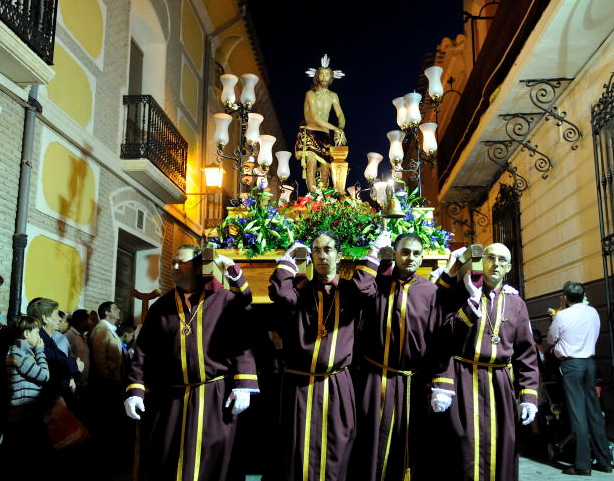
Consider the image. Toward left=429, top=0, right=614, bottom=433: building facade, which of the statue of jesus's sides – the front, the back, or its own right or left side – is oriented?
left

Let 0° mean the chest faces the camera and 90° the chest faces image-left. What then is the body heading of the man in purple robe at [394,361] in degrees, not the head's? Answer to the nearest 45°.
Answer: approximately 0°

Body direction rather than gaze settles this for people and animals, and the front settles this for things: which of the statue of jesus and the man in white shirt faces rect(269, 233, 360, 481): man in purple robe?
the statue of jesus

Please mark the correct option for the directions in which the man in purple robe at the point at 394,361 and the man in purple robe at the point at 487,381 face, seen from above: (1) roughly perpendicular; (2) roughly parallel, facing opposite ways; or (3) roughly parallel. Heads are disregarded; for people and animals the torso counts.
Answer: roughly parallel

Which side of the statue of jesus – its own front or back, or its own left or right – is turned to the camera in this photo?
front

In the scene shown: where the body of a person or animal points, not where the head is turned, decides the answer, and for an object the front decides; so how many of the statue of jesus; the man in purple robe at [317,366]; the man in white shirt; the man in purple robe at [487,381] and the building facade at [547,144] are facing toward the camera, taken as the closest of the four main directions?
3

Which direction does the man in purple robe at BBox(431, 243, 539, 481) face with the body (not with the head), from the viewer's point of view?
toward the camera

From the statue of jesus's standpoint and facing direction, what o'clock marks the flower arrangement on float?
The flower arrangement on float is roughly at 12 o'clock from the statue of jesus.

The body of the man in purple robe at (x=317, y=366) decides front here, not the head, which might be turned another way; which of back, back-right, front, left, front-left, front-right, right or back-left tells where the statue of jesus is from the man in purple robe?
back

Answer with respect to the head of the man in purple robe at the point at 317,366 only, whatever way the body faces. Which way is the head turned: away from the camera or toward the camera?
toward the camera

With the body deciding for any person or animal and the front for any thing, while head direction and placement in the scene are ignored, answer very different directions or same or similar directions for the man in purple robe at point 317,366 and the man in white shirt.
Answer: very different directions

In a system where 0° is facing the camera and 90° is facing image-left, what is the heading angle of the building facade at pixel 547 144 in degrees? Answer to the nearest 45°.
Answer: approximately 90°

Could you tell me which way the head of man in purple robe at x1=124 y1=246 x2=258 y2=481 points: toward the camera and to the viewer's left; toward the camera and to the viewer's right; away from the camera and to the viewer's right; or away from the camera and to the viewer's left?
toward the camera and to the viewer's left

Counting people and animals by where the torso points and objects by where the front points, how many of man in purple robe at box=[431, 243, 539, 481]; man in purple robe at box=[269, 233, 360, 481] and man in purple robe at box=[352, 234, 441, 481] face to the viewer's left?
0

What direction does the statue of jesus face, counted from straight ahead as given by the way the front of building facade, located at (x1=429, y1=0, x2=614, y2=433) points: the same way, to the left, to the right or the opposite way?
to the left

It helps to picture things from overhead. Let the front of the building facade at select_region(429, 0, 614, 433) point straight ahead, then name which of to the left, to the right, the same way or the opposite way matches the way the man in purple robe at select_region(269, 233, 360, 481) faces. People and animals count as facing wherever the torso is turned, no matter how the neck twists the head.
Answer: to the left

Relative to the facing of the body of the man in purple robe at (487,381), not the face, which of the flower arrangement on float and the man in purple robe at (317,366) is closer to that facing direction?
the man in purple robe
